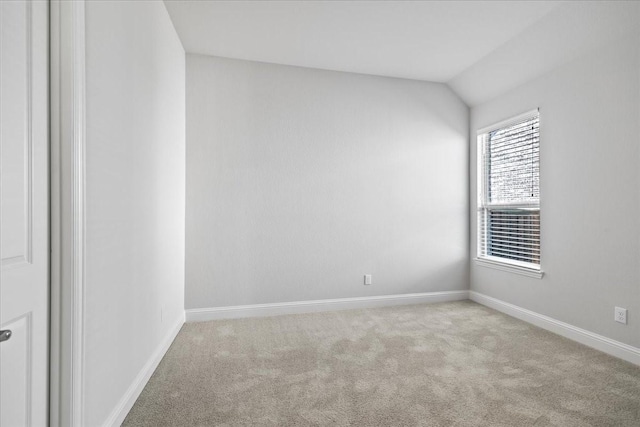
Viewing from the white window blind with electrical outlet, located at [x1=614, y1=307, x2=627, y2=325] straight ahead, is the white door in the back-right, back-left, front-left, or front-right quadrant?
front-right

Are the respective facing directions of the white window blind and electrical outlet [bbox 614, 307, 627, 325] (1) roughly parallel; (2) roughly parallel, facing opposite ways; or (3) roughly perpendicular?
roughly parallel

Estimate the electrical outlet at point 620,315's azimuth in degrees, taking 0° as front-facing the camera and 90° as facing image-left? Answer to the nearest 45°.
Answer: approximately 45°

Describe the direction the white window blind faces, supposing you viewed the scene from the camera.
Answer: facing the viewer and to the left of the viewer

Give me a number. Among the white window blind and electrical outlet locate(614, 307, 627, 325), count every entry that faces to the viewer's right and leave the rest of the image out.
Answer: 0

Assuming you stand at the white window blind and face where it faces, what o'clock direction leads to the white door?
The white door is roughly at 11 o'clock from the white window blind.

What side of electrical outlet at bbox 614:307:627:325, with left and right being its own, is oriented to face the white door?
front
